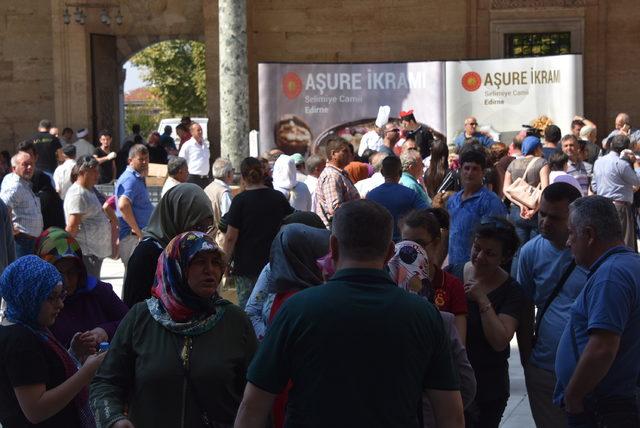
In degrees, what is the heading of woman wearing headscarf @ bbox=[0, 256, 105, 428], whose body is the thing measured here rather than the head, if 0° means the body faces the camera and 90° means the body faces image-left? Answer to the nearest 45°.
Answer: approximately 270°

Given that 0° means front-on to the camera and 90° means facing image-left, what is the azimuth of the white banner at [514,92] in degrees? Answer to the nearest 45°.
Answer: approximately 0°

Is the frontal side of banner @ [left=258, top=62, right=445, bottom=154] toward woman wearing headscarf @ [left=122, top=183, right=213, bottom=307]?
yes

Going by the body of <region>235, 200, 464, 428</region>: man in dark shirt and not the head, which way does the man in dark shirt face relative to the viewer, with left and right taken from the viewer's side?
facing away from the viewer

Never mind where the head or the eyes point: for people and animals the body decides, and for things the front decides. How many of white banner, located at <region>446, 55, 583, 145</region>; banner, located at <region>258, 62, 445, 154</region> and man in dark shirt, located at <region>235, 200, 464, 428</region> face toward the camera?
2

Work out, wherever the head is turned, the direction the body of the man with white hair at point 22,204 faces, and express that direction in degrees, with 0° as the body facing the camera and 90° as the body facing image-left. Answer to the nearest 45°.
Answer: approximately 315°

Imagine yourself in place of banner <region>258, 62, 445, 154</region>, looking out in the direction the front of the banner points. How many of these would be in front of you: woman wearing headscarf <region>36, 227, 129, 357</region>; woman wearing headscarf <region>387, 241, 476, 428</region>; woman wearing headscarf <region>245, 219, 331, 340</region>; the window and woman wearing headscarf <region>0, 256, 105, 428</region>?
4
